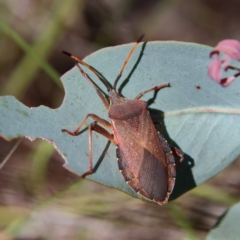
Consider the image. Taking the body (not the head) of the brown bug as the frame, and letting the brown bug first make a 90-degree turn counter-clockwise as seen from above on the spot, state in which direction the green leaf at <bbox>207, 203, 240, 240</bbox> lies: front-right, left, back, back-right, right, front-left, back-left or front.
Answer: back-left

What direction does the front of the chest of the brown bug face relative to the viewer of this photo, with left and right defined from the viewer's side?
facing away from the viewer and to the left of the viewer
